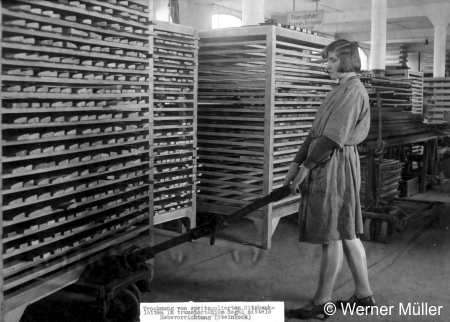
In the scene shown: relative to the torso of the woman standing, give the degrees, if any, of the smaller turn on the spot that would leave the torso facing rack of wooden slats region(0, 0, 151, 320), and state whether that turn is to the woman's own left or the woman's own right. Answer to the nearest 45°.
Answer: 0° — they already face it

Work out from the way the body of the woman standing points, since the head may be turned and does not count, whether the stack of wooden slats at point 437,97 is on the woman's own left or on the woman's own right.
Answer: on the woman's own right

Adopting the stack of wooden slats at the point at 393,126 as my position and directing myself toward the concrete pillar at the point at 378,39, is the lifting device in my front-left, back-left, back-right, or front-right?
back-left

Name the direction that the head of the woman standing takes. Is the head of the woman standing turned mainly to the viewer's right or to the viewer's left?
to the viewer's left

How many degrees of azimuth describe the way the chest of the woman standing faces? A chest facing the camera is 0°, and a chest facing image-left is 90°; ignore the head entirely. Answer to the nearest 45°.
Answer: approximately 90°

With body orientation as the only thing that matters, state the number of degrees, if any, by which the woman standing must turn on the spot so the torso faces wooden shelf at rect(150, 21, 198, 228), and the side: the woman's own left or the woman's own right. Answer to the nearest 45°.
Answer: approximately 45° to the woman's own right
